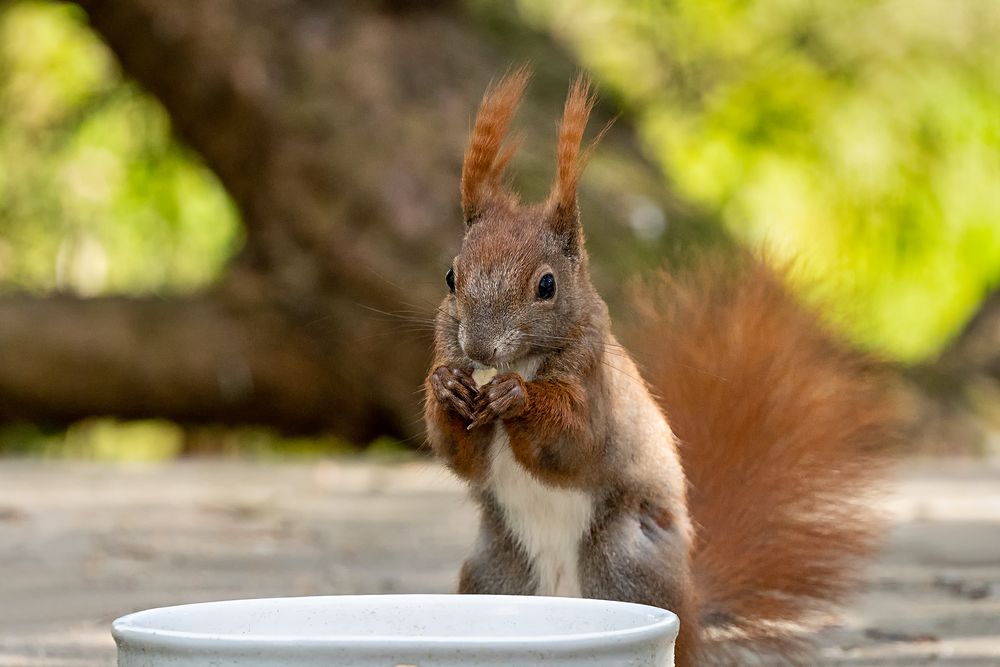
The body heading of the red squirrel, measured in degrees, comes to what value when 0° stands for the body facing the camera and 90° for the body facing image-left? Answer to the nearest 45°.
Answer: approximately 45°
